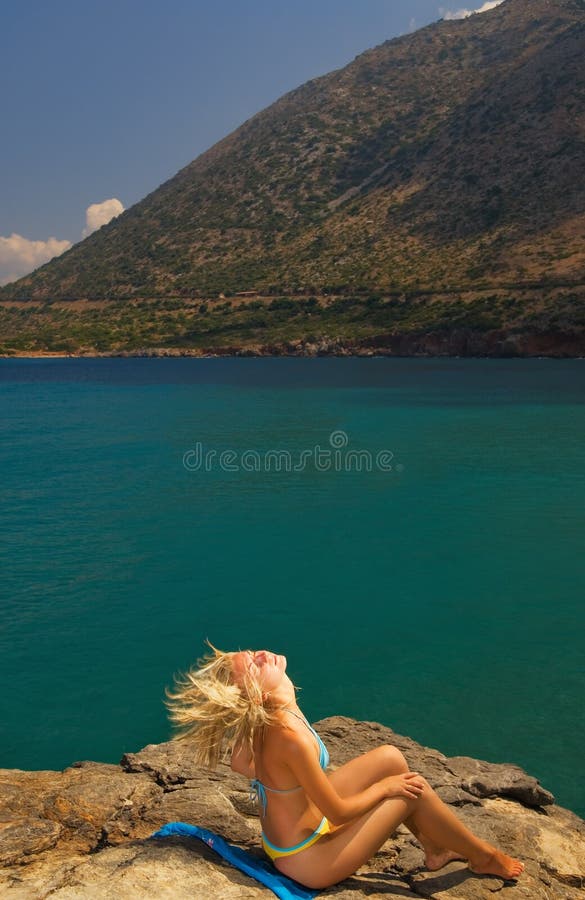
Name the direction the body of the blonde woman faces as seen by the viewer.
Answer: to the viewer's right

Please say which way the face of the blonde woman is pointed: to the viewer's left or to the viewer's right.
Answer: to the viewer's right
